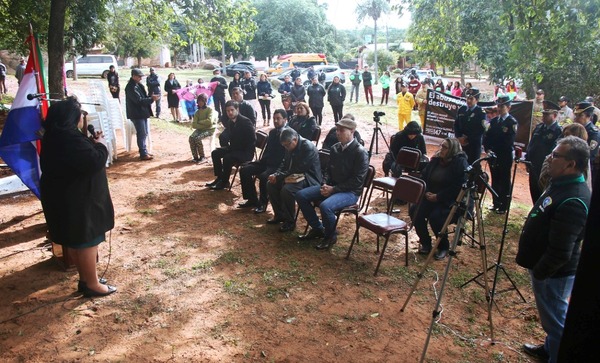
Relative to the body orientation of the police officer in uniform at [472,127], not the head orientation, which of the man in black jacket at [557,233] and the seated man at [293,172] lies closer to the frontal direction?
the seated man

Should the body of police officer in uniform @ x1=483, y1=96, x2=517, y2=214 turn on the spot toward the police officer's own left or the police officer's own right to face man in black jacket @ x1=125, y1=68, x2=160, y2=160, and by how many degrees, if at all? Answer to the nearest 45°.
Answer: approximately 45° to the police officer's own right

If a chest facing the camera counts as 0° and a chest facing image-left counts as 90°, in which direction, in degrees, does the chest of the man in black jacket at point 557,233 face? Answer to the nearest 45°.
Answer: approximately 90°

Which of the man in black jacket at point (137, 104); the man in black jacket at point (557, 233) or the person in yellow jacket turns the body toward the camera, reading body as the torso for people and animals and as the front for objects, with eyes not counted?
the person in yellow jacket

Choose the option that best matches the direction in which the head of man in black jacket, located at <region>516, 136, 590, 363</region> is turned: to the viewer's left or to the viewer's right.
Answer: to the viewer's left

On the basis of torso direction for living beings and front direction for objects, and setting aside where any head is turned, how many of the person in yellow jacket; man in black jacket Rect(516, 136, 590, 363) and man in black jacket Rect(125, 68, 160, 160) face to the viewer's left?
1

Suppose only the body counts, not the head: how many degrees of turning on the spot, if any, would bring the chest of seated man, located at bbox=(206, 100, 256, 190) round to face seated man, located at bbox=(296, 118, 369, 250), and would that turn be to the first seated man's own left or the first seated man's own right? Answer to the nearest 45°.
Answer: approximately 90° to the first seated man's own left

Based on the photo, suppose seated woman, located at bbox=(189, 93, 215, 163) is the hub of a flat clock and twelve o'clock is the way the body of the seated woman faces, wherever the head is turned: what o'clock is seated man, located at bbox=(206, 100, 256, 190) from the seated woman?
The seated man is roughly at 10 o'clock from the seated woman.

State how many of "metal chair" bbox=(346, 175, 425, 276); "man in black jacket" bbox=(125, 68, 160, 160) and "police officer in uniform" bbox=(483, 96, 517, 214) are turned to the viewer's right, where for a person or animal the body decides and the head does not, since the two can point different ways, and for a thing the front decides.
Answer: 1

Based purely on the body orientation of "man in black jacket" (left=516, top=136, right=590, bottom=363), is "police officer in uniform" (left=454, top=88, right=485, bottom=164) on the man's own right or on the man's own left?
on the man's own right

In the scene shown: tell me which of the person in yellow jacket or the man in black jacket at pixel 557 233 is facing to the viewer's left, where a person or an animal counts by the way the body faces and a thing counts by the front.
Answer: the man in black jacket

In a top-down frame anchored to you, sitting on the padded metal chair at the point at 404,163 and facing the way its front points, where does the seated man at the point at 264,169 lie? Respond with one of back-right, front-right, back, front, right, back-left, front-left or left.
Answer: front-right

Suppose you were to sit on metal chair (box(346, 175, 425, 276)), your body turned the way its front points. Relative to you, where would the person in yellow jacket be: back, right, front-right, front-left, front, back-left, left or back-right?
back-right

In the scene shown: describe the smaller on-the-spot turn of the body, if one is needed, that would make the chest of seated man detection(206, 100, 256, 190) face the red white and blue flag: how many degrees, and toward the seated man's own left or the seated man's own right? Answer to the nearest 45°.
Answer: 0° — they already face it

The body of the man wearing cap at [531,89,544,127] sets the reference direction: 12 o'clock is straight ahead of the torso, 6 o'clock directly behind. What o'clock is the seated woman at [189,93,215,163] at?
The seated woman is roughly at 12 o'clock from the man wearing cap.

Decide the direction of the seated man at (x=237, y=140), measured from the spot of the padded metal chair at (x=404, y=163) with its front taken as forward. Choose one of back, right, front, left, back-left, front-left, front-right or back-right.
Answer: front-right

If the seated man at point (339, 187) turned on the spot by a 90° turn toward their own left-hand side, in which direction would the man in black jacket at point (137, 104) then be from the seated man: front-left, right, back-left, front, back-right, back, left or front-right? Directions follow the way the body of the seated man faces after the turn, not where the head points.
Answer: back
